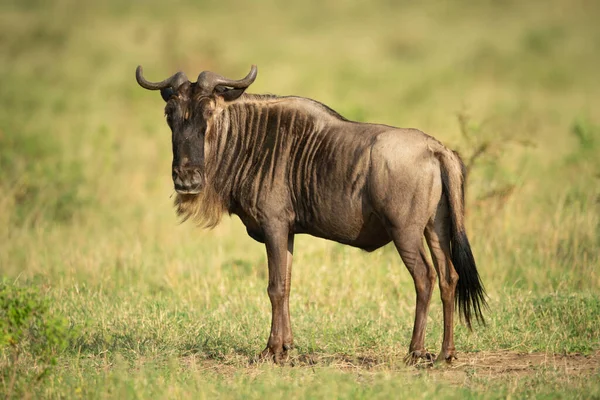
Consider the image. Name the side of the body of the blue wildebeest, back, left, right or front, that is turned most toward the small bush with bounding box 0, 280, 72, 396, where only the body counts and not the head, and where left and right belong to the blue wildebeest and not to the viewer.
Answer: front

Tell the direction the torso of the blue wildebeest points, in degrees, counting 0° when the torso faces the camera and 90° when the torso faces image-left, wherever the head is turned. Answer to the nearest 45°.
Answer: approximately 90°
